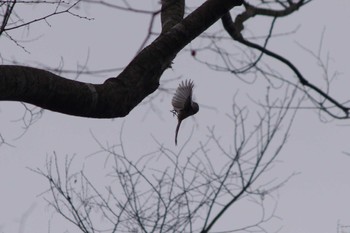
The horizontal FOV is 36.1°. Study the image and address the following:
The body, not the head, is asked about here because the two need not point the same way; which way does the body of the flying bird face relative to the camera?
to the viewer's right

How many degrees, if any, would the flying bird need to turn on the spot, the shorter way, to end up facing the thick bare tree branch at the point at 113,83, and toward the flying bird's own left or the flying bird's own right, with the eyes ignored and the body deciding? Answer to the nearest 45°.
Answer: approximately 135° to the flying bird's own right
